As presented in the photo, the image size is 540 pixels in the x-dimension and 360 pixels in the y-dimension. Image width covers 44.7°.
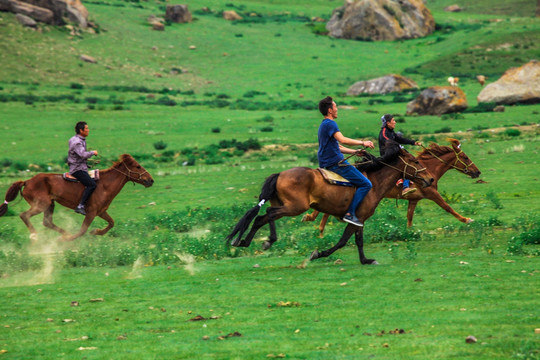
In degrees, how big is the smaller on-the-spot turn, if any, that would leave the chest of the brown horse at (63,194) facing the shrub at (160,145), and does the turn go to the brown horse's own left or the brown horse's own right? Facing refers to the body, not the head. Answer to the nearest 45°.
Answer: approximately 90° to the brown horse's own left

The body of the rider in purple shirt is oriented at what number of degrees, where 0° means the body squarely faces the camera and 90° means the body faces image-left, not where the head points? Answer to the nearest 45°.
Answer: approximately 270°

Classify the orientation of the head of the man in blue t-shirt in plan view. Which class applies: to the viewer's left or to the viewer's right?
to the viewer's right

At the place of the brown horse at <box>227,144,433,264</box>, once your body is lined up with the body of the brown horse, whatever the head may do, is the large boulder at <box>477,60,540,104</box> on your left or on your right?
on your left

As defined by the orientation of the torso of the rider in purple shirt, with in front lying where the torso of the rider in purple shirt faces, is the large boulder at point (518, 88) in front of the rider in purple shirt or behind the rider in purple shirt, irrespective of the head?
in front

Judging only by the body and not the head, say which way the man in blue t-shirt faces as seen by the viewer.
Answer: to the viewer's right

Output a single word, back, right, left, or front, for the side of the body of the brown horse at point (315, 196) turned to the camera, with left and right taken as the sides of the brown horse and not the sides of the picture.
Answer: right

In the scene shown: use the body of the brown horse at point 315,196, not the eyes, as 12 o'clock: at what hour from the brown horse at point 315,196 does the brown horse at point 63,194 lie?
the brown horse at point 63,194 is roughly at 7 o'clock from the brown horse at point 315,196.

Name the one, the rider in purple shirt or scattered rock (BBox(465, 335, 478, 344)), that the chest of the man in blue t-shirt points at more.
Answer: the scattered rock

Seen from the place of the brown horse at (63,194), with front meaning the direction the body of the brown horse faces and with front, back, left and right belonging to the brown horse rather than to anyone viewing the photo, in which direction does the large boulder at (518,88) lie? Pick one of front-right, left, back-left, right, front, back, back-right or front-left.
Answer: front-left

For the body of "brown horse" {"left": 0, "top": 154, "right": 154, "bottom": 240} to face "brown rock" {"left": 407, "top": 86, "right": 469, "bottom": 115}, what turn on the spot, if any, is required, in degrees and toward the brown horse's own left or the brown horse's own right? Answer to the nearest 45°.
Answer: approximately 45° to the brown horse's own left

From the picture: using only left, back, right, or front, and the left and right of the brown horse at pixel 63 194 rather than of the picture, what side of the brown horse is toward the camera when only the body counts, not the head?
right

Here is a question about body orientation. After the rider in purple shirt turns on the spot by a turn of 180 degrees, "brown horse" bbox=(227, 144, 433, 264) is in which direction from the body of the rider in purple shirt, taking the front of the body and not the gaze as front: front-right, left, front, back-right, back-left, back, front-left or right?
back-left
